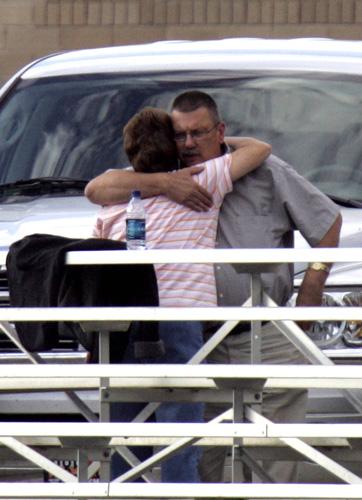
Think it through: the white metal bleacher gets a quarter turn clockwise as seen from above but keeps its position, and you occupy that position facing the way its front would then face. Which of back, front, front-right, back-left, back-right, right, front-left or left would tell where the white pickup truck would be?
right

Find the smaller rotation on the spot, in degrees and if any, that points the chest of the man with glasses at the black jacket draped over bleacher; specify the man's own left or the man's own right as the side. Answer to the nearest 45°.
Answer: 0° — they already face it

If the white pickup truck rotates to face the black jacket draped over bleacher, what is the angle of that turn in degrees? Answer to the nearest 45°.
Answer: approximately 45° to its left

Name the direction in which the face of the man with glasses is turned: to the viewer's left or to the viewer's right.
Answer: to the viewer's left

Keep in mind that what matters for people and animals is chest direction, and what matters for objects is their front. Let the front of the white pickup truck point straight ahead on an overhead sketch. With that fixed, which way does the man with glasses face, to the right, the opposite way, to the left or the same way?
the same way

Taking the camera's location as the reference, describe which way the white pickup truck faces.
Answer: facing the viewer and to the left of the viewer

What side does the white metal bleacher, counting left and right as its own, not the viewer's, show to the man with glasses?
back

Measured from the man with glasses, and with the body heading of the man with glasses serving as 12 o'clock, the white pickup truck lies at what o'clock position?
The white pickup truck is roughly at 4 o'clock from the man with glasses.
